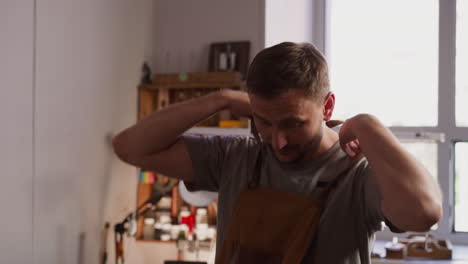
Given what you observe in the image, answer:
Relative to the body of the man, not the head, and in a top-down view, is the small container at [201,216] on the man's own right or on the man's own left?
on the man's own right

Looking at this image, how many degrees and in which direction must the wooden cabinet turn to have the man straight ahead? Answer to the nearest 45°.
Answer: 0° — it already faces them

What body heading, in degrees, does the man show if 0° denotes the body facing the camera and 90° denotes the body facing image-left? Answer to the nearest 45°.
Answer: approximately 45°

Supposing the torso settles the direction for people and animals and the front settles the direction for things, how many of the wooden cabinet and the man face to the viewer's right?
0
